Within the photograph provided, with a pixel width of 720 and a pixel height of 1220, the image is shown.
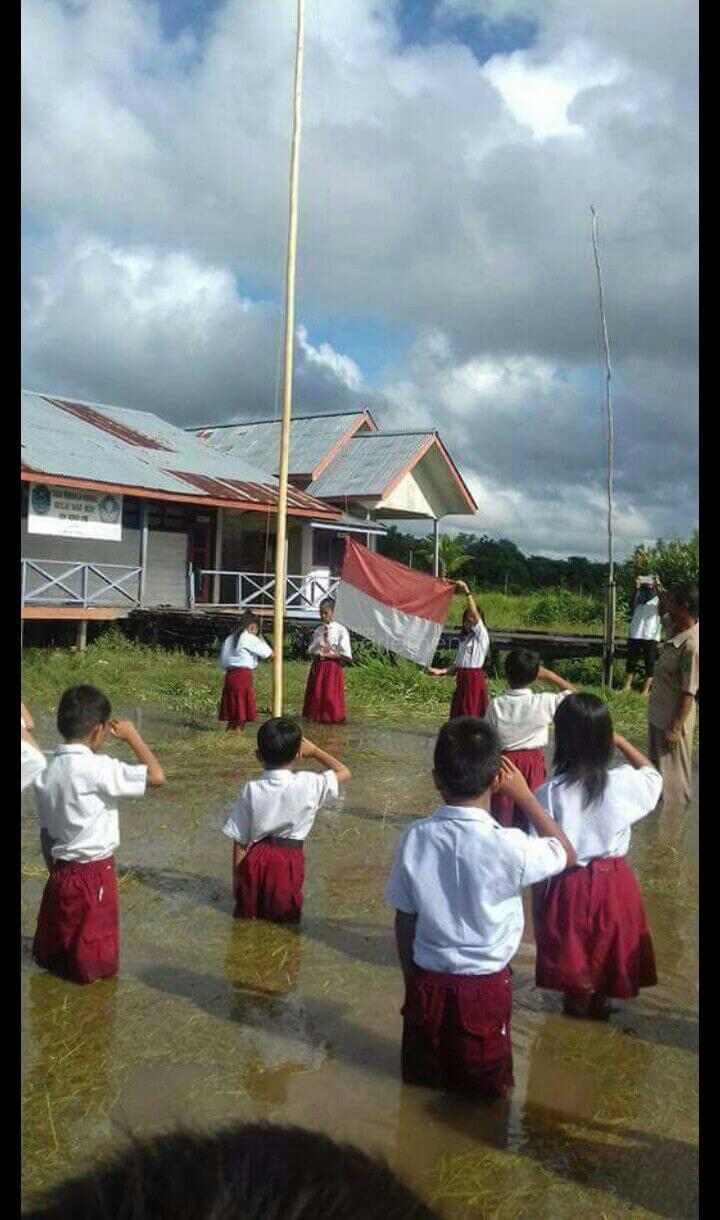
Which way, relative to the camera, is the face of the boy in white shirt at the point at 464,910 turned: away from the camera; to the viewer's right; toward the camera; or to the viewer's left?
away from the camera

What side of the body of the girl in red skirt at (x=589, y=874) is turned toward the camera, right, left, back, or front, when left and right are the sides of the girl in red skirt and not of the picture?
back

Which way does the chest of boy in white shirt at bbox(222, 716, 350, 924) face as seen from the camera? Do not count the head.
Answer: away from the camera

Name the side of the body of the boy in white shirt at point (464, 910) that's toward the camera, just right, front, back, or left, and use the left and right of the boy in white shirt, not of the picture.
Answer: back

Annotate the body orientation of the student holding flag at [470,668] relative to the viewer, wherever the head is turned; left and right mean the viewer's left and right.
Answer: facing to the left of the viewer

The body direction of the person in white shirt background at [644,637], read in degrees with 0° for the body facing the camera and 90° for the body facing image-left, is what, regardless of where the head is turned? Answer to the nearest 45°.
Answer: approximately 45°

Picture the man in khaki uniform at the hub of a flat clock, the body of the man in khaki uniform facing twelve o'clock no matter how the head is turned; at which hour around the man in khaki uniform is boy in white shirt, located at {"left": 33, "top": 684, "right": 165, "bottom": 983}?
The boy in white shirt is roughly at 10 o'clock from the man in khaki uniform.

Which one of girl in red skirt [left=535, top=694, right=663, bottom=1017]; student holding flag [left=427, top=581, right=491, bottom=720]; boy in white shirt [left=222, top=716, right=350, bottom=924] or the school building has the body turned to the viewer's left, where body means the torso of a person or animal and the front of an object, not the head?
the student holding flag

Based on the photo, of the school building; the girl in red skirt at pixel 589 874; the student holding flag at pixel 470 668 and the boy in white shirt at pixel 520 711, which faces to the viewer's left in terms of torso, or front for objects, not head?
the student holding flag

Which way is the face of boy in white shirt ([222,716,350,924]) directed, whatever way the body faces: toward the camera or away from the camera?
away from the camera

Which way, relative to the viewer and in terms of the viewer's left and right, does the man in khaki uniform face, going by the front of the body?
facing to the left of the viewer

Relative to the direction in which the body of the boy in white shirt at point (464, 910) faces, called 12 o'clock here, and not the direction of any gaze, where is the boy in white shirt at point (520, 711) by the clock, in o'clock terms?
the boy in white shirt at point (520, 711) is roughly at 12 o'clock from the boy in white shirt at point (464, 910).

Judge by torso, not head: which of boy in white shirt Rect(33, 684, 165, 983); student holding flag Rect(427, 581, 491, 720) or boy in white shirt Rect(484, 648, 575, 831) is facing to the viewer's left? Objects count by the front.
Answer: the student holding flag

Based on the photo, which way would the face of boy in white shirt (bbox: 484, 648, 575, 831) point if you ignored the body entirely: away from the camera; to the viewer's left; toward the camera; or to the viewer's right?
away from the camera

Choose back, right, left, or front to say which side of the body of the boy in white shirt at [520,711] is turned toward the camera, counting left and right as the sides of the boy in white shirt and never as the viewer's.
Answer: back

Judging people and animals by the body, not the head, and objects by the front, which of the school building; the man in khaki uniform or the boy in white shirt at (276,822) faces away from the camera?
the boy in white shirt

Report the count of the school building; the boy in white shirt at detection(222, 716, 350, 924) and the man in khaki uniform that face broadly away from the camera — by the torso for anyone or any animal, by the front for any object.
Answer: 1

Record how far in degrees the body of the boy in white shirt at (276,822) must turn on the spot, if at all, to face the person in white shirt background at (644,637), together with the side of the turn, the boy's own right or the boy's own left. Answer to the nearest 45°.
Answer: approximately 45° to the boy's own right
